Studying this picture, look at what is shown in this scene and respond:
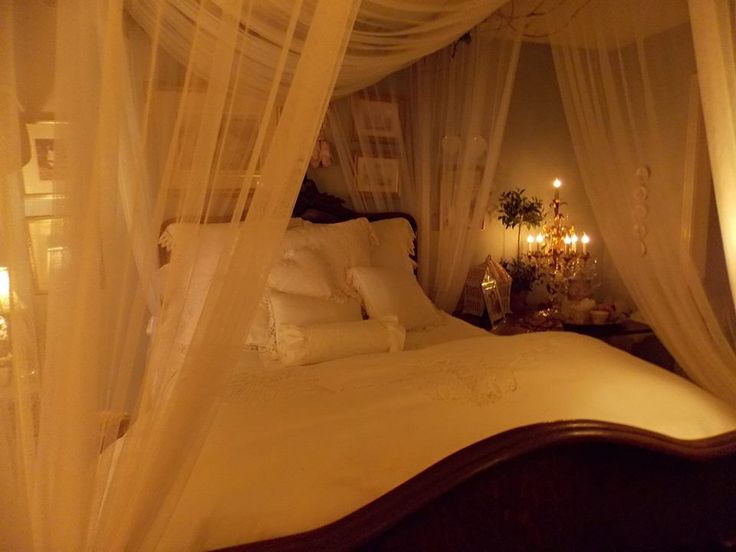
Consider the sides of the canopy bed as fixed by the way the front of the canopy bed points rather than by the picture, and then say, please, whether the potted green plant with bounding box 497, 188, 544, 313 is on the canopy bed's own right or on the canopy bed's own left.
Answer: on the canopy bed's own left

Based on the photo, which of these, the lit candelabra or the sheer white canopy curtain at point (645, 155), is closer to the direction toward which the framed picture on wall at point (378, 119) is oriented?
the sheer white canopy curtain

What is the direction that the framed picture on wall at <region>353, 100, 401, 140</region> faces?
toward the camera

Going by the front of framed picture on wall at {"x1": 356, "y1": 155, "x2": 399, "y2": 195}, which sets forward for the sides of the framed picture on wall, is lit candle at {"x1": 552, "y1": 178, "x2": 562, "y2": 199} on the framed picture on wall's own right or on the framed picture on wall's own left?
on the framed picture on wall's own left

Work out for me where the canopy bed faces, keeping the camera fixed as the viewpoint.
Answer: facing the viewer and to the right of the viewer

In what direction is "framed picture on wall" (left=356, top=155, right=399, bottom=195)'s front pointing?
toward the camera

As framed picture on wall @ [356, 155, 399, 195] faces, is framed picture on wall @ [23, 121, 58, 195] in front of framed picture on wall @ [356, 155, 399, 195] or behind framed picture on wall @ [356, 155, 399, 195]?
in front

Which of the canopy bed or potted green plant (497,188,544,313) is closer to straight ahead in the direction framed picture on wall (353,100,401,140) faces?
the canopy bed

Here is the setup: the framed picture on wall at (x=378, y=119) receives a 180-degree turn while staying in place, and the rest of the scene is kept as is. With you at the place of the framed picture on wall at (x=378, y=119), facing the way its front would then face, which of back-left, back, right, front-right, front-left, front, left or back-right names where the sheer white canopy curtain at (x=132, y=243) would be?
back

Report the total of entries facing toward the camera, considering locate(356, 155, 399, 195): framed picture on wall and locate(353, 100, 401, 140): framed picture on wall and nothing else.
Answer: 2

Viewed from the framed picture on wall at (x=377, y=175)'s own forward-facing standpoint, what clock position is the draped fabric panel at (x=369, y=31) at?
The draped fabric panel is roughly at 12 o'clock from the framed picture on wall.

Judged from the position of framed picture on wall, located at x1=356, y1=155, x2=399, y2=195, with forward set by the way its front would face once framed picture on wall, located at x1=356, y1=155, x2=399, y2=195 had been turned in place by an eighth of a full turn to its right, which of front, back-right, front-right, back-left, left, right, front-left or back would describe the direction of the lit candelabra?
back-left
